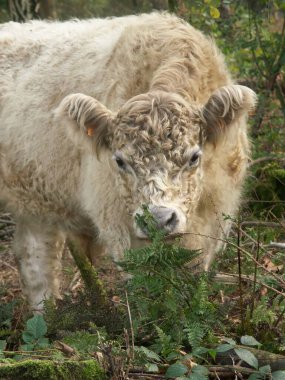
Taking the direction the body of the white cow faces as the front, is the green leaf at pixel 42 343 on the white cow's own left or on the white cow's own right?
on the white cow's own right

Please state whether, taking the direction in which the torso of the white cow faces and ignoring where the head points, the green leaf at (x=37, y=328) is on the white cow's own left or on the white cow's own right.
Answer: on the white cow's own right

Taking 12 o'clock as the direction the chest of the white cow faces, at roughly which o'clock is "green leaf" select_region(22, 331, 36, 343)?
The green leaf is roughly at 2 o'clock from the white cow.

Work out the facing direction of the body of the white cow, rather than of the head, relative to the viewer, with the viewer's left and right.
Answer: facing the viewer and to the right of the viewer
